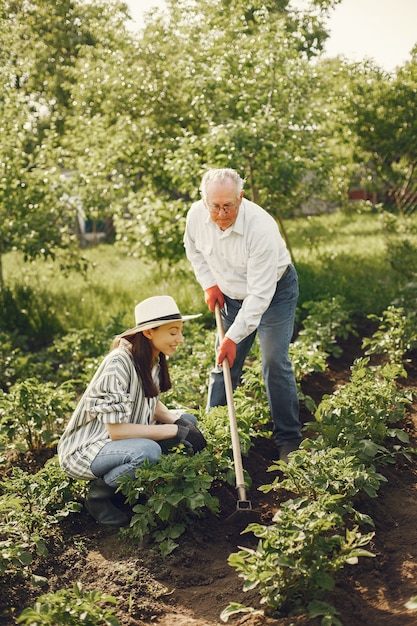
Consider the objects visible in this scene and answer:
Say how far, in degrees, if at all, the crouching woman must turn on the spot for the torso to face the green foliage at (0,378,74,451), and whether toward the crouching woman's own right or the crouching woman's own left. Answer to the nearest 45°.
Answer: approximately 135° to the crouching woman's own left

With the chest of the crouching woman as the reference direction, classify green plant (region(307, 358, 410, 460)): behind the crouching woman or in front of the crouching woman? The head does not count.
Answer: in front

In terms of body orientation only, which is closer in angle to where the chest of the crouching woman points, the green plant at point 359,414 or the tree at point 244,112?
the green plant

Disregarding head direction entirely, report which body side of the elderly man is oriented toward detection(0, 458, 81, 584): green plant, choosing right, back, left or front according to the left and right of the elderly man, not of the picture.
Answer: front

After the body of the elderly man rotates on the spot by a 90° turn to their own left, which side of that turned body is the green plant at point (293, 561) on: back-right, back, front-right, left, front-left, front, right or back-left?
front-right

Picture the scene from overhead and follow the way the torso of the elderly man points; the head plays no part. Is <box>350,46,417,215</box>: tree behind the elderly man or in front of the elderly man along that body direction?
behind

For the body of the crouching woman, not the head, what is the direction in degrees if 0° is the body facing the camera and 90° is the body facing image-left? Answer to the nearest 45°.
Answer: approximately 270°

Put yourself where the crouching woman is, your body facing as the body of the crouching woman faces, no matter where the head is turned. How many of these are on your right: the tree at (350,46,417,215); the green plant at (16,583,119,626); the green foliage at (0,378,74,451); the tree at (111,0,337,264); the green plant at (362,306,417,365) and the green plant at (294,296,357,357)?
1

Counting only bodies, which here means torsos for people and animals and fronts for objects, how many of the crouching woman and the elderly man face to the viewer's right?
1

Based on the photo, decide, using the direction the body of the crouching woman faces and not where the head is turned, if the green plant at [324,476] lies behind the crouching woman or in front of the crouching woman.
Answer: in front

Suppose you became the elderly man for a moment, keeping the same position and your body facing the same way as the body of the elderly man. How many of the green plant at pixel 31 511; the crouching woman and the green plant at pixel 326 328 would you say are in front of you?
2

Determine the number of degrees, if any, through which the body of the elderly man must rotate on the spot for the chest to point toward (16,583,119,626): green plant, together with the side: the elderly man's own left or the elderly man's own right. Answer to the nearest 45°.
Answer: approximately 45° to the elderly man's own left

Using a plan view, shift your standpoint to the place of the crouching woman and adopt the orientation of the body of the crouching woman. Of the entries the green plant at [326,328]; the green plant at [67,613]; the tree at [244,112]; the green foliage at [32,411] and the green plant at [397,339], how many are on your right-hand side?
1

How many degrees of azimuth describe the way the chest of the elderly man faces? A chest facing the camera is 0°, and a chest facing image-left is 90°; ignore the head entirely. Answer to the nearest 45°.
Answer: approximately 45°
